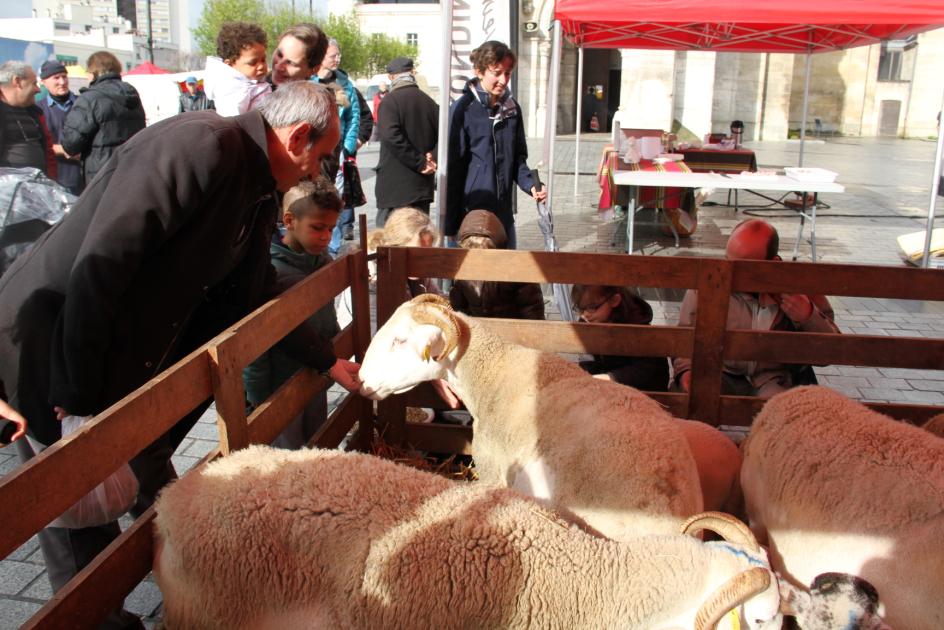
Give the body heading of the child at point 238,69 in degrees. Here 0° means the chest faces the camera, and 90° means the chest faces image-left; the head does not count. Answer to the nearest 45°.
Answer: approximately 315°

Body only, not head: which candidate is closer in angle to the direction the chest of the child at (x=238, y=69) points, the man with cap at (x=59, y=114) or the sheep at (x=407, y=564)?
the sheep

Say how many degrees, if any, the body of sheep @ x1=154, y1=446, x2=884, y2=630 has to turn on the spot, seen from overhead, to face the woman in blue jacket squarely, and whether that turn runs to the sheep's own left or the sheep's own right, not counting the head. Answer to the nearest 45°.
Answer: approximately 90° to the sheep's own left

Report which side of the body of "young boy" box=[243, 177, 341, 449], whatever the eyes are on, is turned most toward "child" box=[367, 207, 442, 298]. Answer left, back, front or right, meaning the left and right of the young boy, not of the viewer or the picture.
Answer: left

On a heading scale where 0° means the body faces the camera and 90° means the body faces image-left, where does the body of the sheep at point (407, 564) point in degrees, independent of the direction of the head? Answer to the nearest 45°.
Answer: approximately 270°

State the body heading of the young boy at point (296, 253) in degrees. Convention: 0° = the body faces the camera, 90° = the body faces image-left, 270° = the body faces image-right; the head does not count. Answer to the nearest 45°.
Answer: approximately 315°

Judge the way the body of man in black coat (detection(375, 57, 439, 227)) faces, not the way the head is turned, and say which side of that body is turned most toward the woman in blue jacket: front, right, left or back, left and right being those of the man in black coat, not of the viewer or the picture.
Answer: back

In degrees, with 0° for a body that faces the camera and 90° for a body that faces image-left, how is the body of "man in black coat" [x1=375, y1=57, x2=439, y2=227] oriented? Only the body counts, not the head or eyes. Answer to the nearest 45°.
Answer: approximately 135°

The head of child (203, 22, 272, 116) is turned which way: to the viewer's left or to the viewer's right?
to the viewer's right
